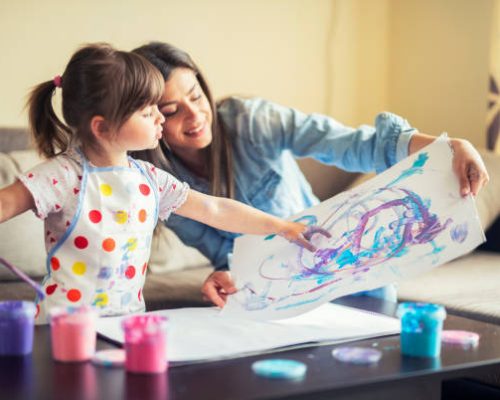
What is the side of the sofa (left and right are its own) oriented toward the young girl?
front

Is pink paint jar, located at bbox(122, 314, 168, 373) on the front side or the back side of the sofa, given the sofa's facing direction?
on the front side

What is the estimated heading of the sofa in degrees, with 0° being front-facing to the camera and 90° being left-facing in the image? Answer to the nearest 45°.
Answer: approximately 0°

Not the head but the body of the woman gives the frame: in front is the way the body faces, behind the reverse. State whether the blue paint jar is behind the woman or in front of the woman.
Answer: in front

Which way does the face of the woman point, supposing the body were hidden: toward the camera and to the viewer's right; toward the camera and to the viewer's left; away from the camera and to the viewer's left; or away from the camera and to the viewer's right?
toward the camera and to the viewer's left

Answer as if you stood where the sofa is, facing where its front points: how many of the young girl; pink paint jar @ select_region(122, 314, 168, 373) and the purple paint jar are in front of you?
3

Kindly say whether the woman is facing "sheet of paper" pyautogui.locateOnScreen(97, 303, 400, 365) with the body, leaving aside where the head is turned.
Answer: yes

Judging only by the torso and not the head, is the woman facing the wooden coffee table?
yes
